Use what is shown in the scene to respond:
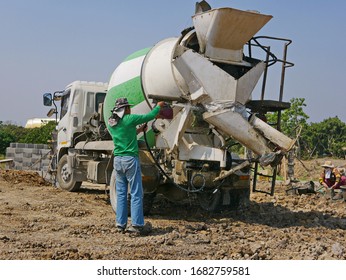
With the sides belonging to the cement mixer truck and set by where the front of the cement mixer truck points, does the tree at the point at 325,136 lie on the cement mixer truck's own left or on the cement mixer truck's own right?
on the cement mixer truck's own right

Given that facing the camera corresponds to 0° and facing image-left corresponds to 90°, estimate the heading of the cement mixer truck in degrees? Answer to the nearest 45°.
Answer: approximately 135°

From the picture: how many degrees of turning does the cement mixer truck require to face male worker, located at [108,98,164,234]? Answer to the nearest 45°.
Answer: approximately 90° to its left

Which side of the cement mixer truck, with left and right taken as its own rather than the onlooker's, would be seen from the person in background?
right
